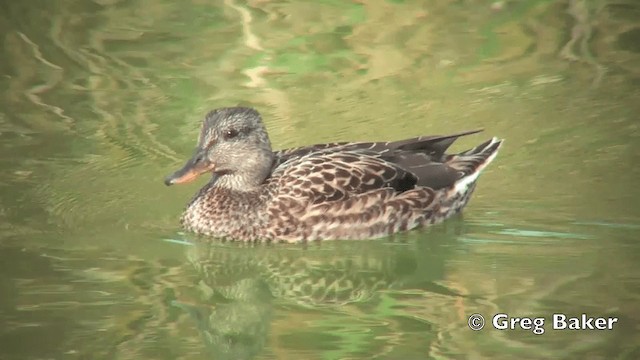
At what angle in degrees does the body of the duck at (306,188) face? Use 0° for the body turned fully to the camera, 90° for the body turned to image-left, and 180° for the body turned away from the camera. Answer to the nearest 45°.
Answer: approximately 90°
